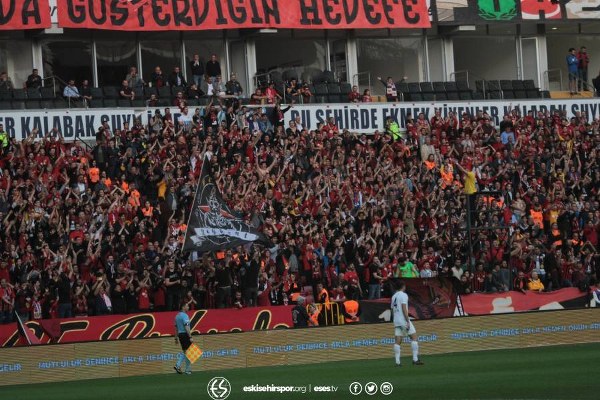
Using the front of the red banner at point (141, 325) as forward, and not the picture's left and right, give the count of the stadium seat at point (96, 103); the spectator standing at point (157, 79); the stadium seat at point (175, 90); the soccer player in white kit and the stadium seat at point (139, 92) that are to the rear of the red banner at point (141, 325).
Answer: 4

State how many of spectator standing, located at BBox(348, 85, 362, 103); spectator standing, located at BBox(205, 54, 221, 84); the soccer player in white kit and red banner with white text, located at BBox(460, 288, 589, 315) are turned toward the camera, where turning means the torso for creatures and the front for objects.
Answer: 3

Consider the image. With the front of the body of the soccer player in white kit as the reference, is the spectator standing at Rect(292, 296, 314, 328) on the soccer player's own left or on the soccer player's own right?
on the soccer player's own left

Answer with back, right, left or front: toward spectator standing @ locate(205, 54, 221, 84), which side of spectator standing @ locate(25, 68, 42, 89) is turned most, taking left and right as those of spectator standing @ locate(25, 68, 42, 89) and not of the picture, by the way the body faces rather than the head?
left

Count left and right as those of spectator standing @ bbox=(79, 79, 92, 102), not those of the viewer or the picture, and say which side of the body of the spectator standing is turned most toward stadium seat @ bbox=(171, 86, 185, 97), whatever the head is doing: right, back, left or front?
left

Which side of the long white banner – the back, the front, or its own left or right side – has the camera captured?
front

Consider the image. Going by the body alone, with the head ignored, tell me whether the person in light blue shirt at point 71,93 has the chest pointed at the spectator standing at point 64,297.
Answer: yes

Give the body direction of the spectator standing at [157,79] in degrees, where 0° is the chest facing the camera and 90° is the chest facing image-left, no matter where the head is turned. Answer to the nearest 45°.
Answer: approximately 0°

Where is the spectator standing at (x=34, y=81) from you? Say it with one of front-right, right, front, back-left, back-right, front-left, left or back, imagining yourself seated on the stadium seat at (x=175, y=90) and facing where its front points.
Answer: right

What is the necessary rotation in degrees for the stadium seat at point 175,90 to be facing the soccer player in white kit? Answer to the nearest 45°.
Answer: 0° — it already faces them

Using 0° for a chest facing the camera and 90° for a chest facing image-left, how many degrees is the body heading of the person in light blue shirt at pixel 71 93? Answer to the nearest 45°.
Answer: approximately 0°

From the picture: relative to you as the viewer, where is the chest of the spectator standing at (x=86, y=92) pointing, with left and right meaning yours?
facing the viewer

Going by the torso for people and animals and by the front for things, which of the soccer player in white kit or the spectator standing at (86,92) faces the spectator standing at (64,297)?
the spectator standing at (86,92)

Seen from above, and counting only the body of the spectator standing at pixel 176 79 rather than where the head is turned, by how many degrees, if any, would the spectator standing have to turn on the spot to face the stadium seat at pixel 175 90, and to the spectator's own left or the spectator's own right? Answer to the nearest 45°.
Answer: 0° — they already face it
